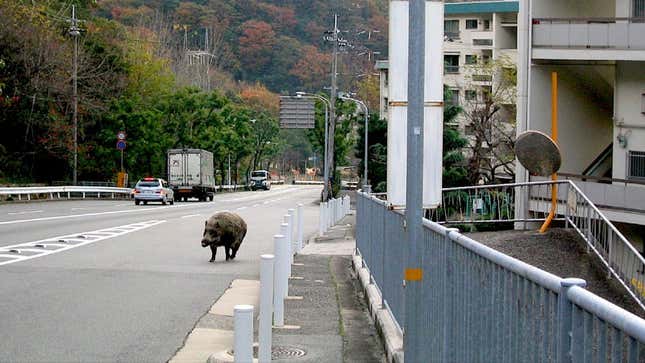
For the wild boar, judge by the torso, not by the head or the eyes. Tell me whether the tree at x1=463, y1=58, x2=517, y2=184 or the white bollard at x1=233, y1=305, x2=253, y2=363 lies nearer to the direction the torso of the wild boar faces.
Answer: the white bollard

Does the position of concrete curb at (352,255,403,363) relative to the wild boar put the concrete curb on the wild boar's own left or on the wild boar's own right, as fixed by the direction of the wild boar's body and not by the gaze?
on the wild boar's own left

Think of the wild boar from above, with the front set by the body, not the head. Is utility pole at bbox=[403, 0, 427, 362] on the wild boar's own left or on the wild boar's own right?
on the wild boar's own left

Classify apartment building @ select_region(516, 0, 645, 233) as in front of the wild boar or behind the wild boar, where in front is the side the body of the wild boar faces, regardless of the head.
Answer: behind

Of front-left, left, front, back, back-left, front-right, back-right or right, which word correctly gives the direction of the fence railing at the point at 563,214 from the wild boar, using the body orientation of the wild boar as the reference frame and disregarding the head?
back-left

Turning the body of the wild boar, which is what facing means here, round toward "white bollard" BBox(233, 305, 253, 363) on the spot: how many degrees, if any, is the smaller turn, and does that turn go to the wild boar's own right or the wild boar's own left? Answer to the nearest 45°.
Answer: approximately 45° to the wild boar's own left

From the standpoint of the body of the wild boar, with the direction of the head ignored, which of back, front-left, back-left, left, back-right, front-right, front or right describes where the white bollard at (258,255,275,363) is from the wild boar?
front-left

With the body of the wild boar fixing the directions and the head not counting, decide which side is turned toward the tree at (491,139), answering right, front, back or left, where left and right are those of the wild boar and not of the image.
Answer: back

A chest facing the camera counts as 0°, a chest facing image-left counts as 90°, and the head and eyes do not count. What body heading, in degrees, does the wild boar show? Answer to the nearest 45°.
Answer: approximately 45°
